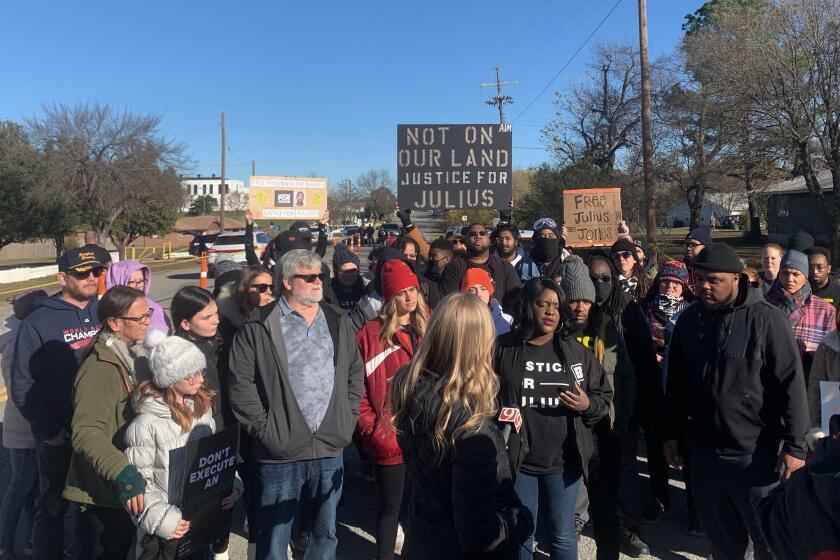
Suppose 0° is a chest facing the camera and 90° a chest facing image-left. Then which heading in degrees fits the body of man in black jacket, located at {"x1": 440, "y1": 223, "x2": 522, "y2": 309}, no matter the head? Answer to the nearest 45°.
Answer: approximately 0°

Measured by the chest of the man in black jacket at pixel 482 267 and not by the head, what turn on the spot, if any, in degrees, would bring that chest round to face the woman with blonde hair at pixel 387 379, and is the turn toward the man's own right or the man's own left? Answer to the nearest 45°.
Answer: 0° — they already face them

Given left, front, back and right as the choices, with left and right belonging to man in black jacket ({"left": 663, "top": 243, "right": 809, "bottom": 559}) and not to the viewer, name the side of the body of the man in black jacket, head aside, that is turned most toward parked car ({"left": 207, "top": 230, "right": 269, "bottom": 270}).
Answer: right

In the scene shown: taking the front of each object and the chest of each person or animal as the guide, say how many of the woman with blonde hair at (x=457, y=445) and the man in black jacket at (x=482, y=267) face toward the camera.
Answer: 1

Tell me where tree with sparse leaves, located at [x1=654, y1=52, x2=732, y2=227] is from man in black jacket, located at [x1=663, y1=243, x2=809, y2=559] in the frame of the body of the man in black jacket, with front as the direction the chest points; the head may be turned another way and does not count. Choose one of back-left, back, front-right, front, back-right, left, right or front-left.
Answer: back-right

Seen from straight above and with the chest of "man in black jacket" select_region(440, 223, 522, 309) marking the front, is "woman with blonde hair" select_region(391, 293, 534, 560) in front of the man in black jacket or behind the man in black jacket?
in front

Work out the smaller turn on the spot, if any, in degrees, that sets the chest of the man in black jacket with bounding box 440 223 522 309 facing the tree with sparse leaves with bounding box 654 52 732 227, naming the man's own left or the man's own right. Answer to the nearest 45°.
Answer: approximately 180°

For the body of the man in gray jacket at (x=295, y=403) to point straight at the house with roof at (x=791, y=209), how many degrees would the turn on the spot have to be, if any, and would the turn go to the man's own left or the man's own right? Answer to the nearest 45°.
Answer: approximately 90° to the man's own left

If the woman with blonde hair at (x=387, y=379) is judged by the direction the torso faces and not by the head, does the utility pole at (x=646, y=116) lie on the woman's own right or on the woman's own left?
on the woman's own left

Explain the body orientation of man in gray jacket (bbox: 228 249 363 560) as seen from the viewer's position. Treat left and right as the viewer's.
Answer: facing the viewer and to the right of the viewer

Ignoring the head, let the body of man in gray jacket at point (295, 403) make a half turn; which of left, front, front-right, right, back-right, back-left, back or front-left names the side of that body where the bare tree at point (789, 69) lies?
right

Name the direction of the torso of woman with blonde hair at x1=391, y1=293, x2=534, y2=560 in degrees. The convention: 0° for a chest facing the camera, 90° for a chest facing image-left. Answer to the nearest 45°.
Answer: approximately 225°
